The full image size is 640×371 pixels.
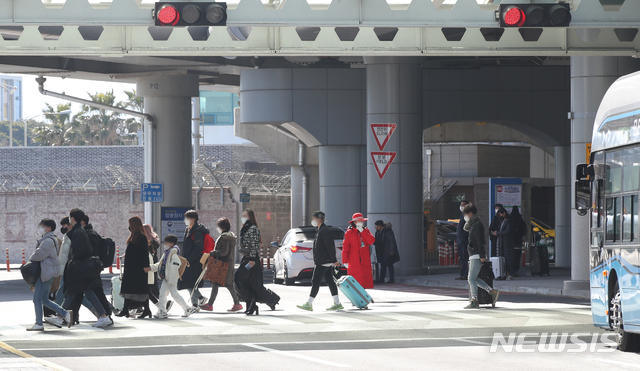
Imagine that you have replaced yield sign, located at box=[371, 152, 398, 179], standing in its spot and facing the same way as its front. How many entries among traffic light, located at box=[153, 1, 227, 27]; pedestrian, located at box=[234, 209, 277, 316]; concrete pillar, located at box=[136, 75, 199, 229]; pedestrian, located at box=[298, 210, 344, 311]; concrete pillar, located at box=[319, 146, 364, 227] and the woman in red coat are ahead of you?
4

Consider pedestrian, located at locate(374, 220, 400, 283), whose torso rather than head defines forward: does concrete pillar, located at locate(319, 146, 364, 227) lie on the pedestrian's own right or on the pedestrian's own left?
on the pedestrian's own right

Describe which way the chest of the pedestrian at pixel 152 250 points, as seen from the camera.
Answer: to the viewer's left

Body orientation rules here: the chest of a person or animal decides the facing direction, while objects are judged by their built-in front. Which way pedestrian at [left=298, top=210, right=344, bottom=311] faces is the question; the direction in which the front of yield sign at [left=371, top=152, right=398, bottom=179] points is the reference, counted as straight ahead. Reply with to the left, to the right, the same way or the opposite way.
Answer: to the right

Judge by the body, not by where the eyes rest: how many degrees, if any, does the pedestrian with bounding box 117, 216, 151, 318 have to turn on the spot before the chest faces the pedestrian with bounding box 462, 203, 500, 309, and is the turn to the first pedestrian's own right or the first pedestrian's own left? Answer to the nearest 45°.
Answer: approximately 180°

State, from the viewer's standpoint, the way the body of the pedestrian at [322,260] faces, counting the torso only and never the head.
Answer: to the viewer's left
